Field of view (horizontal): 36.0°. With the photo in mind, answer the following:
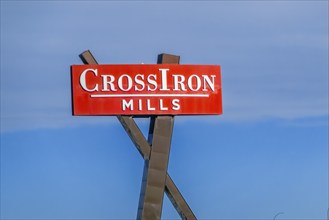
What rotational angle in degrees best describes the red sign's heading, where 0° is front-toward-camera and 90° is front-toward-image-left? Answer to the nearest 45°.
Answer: approximately 0°
